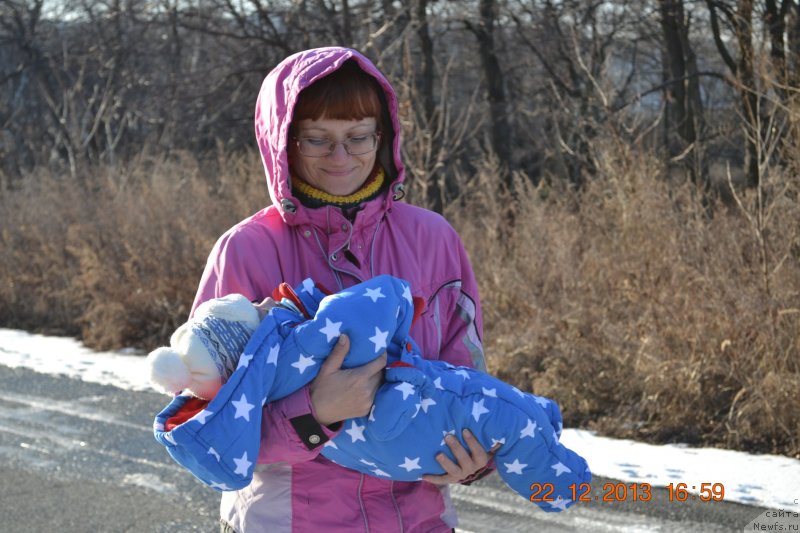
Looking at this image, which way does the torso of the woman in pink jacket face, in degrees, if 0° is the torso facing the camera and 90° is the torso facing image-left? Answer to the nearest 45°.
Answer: approximately 0°

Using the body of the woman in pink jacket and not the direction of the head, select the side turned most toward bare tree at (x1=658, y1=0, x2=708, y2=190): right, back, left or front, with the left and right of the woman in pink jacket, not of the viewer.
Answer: back
